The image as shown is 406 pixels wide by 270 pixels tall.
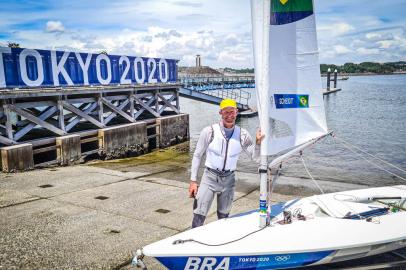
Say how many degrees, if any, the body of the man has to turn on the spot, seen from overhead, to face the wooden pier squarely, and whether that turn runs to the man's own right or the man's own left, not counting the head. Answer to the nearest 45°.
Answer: approximately 135° to the man's own right

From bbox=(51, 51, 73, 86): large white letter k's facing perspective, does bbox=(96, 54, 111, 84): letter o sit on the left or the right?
on its left

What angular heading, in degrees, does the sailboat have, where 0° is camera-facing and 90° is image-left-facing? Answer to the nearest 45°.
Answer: approximately 45°

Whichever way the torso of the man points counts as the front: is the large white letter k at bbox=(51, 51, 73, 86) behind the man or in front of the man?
behind

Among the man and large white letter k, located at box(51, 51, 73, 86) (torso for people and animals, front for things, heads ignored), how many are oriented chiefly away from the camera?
0

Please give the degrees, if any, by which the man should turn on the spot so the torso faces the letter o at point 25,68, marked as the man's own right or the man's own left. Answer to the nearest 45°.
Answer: approximately 135° to the man's own right

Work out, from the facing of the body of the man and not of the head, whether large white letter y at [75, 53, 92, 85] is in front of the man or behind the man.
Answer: behind

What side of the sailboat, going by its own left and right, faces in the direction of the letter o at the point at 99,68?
right

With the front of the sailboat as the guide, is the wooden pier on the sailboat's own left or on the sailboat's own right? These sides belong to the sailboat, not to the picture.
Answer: on the sailboat's own right

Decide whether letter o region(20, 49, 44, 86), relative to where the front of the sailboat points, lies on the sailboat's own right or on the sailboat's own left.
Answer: on the sailboat's own right

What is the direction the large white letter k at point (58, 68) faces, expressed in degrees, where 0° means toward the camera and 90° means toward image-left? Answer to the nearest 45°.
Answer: approximately 315°
